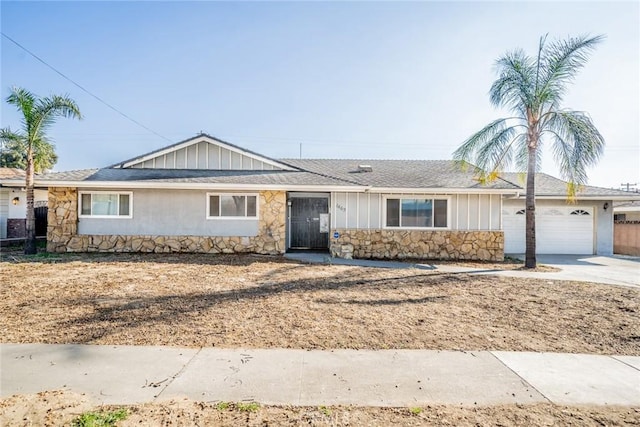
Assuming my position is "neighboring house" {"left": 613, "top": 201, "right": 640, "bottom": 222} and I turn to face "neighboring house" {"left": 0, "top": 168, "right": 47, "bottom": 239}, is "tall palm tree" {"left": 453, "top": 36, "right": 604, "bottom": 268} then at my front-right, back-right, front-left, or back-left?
front-left

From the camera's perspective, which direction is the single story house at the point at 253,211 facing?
toward the camera

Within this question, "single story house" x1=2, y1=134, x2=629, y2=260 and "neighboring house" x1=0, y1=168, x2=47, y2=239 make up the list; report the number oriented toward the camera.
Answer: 2

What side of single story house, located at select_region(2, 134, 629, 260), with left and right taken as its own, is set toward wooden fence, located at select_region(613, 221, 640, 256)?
left

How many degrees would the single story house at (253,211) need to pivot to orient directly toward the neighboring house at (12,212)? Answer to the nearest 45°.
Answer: approximately 90° to its right

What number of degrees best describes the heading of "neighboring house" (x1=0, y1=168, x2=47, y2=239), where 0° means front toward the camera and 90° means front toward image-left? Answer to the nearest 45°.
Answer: approximately 0°

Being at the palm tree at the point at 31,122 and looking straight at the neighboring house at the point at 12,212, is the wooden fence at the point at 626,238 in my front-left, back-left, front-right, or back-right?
back-right

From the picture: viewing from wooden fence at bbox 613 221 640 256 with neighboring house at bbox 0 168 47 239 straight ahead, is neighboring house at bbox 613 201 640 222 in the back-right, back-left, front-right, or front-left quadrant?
back-right

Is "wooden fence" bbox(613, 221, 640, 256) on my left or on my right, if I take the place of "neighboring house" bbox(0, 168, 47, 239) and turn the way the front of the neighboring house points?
on my left

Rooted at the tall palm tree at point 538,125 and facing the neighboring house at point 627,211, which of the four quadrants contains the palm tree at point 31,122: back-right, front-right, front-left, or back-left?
back-left

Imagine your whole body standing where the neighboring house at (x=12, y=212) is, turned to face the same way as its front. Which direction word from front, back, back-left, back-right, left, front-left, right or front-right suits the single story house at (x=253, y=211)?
front-left

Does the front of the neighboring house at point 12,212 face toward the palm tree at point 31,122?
yes
